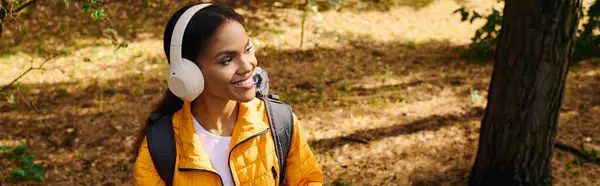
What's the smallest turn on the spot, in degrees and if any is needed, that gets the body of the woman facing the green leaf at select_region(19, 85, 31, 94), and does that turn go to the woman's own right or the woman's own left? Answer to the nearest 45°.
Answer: approximately 135° to the woman's own right

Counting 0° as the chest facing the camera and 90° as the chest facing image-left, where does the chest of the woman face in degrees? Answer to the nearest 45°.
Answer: approximately 0°

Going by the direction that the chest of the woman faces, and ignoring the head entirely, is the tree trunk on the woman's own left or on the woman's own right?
on the woman's own left

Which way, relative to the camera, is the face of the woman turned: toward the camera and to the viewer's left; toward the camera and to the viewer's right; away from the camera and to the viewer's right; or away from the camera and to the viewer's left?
toward the camera and to the viewer's right
